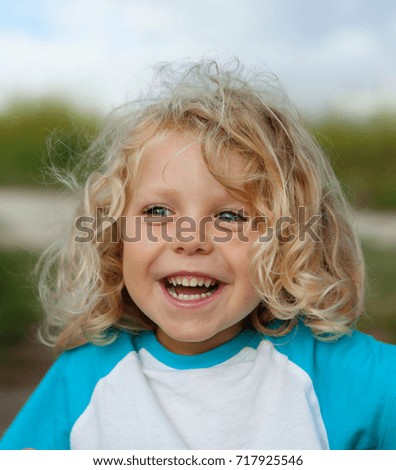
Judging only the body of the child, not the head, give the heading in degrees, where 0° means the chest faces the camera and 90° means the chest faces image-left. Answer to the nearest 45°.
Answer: approximately 0°
